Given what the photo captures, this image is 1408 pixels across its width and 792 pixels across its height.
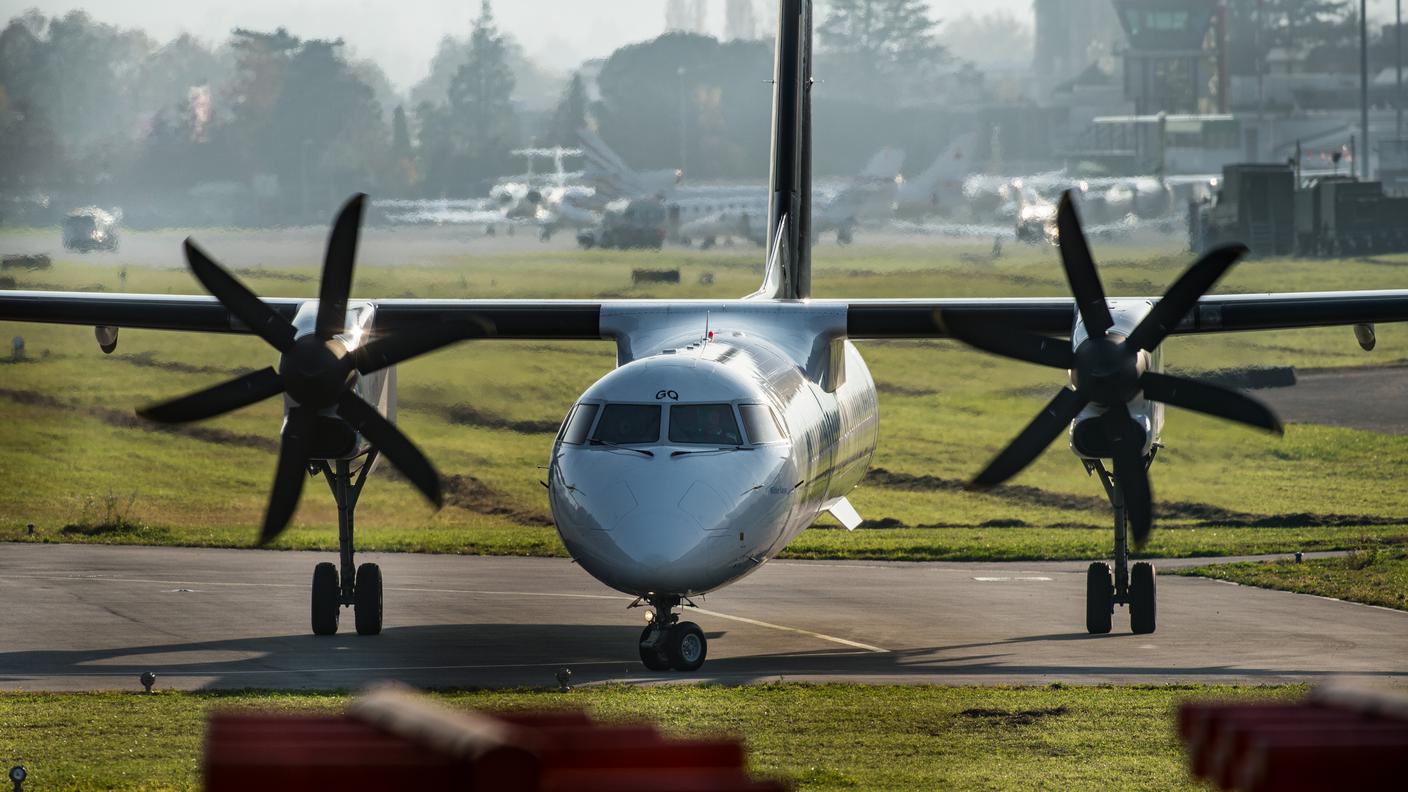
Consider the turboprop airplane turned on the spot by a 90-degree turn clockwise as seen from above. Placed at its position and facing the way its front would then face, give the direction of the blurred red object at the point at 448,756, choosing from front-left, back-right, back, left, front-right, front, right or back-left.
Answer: left

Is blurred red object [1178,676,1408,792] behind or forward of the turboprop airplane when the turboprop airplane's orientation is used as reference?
forward

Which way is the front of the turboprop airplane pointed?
toward the camera
